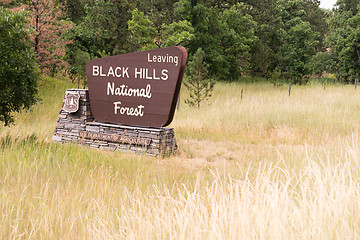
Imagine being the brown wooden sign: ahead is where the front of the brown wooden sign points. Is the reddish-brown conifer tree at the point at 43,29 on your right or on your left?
on your right

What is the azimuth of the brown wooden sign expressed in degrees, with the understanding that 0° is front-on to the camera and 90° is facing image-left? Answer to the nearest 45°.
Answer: approximately 45°
